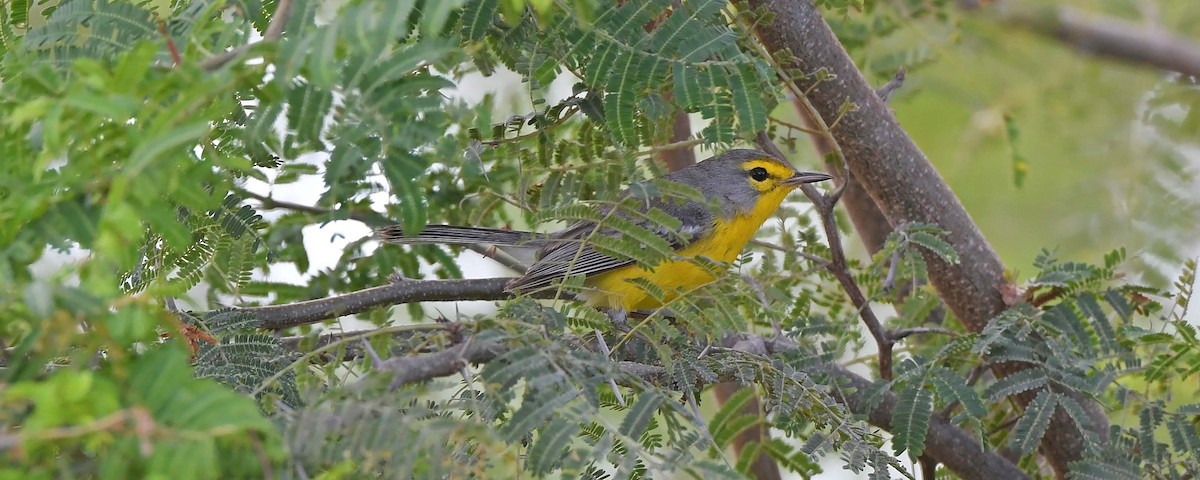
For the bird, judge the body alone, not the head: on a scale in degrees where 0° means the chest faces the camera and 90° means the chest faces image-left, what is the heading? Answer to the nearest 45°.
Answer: approximately 270°

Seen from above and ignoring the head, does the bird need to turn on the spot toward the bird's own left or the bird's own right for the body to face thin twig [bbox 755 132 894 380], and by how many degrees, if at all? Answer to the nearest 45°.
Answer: approximately 45° to the bird's own right
